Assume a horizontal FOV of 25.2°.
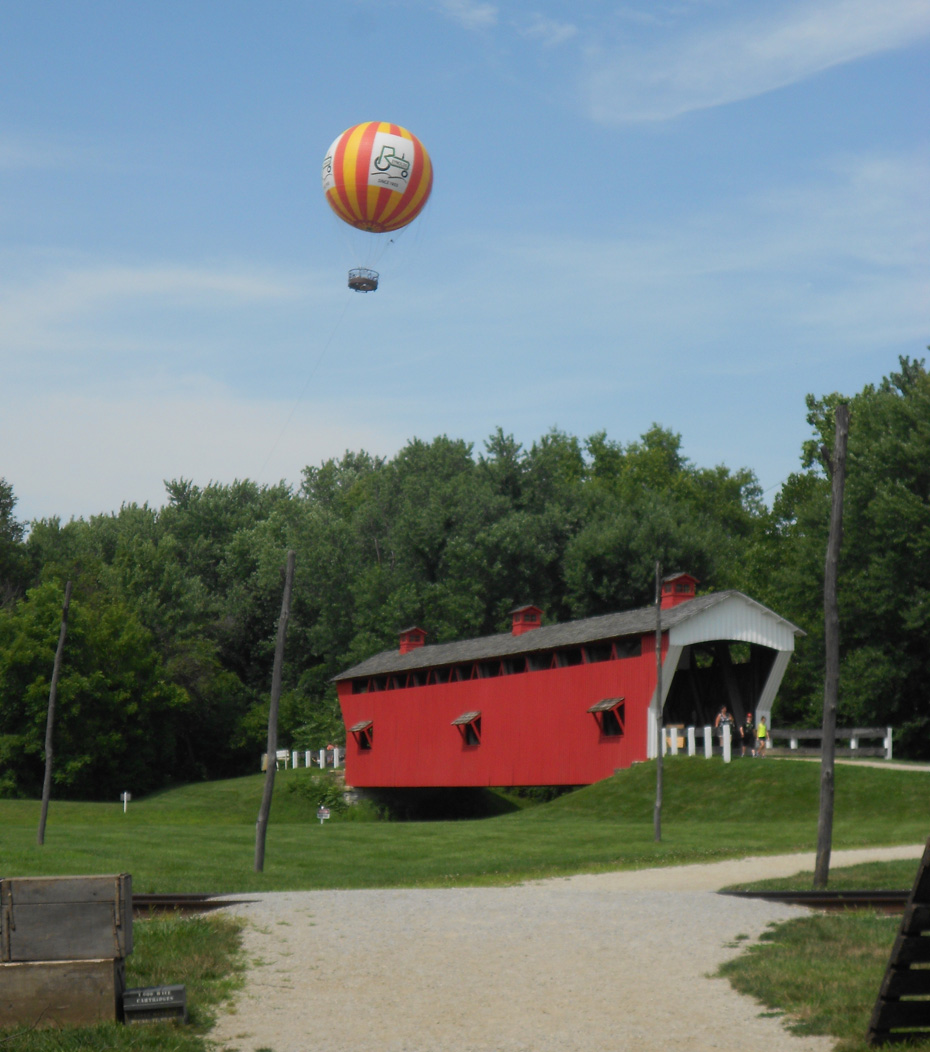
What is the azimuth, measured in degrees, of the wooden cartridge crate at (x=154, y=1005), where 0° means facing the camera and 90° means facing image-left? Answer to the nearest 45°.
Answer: approximately 0°

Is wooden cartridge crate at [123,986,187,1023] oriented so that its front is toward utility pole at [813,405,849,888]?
no

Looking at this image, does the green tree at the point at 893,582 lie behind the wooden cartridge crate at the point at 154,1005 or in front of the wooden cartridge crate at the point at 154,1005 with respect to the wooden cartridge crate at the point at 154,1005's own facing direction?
behind

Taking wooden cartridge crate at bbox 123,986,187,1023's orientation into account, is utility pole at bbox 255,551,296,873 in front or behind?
behind

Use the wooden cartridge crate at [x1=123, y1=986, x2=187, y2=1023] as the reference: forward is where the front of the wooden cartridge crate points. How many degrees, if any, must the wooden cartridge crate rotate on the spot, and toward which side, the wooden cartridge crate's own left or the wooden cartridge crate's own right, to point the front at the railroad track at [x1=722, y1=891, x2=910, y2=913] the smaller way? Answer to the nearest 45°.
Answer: approximately 135° to the wooden cartridge crate's own left

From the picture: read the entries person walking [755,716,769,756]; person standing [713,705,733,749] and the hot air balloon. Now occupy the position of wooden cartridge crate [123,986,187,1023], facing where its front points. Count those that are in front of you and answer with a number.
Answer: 0

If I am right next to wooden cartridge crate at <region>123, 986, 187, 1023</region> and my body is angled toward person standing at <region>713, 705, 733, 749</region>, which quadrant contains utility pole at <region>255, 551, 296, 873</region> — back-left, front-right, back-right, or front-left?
front-left

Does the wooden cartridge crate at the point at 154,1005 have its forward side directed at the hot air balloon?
no

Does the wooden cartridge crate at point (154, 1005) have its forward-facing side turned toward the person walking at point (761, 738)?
no

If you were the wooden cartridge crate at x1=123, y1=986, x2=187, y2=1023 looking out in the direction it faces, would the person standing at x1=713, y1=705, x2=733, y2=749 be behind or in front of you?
behind
